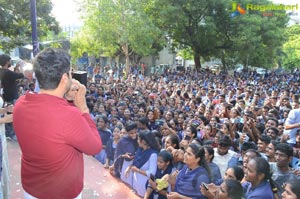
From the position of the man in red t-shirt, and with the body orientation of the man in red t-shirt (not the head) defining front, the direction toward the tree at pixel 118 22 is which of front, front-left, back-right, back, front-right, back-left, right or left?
front-left

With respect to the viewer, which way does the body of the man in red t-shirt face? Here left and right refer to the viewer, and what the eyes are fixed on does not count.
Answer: facing away from the viewer and to the right of the viewer

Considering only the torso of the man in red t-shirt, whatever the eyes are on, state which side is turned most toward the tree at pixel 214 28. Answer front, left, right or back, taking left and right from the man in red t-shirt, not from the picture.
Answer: front

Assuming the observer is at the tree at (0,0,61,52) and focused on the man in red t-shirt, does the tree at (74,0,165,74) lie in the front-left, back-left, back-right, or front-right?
back-left

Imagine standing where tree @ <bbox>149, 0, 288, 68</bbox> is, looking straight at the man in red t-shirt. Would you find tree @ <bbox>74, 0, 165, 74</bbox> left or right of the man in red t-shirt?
right

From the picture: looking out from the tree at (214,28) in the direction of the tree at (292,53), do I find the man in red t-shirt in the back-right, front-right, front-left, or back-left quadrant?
back-right

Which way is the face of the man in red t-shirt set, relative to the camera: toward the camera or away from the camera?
away from the camera

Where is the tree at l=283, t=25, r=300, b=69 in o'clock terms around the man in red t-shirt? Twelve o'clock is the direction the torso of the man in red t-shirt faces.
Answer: The tree is roughly at 12 o'clock from the man in red t-shirt.
